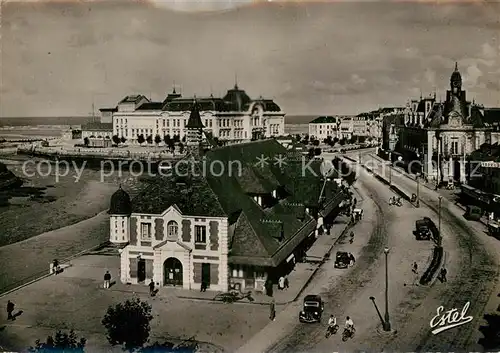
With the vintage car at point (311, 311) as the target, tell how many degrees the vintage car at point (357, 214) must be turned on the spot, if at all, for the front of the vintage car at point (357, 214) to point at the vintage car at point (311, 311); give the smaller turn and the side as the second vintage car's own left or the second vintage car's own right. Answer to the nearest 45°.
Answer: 0° — it already faces it

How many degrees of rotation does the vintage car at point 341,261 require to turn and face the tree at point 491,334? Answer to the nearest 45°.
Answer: approximately 90° to its left

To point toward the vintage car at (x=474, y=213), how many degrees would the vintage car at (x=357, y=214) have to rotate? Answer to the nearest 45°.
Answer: approximately 90° to its left

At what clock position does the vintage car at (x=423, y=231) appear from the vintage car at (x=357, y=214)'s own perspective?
the vintage car at (x=423, y=231) is roughly at 11 o'clock from the vintage car at (x=357, y=214).

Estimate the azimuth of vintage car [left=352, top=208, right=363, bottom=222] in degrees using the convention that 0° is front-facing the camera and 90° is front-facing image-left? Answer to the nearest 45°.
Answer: approximately 0°
